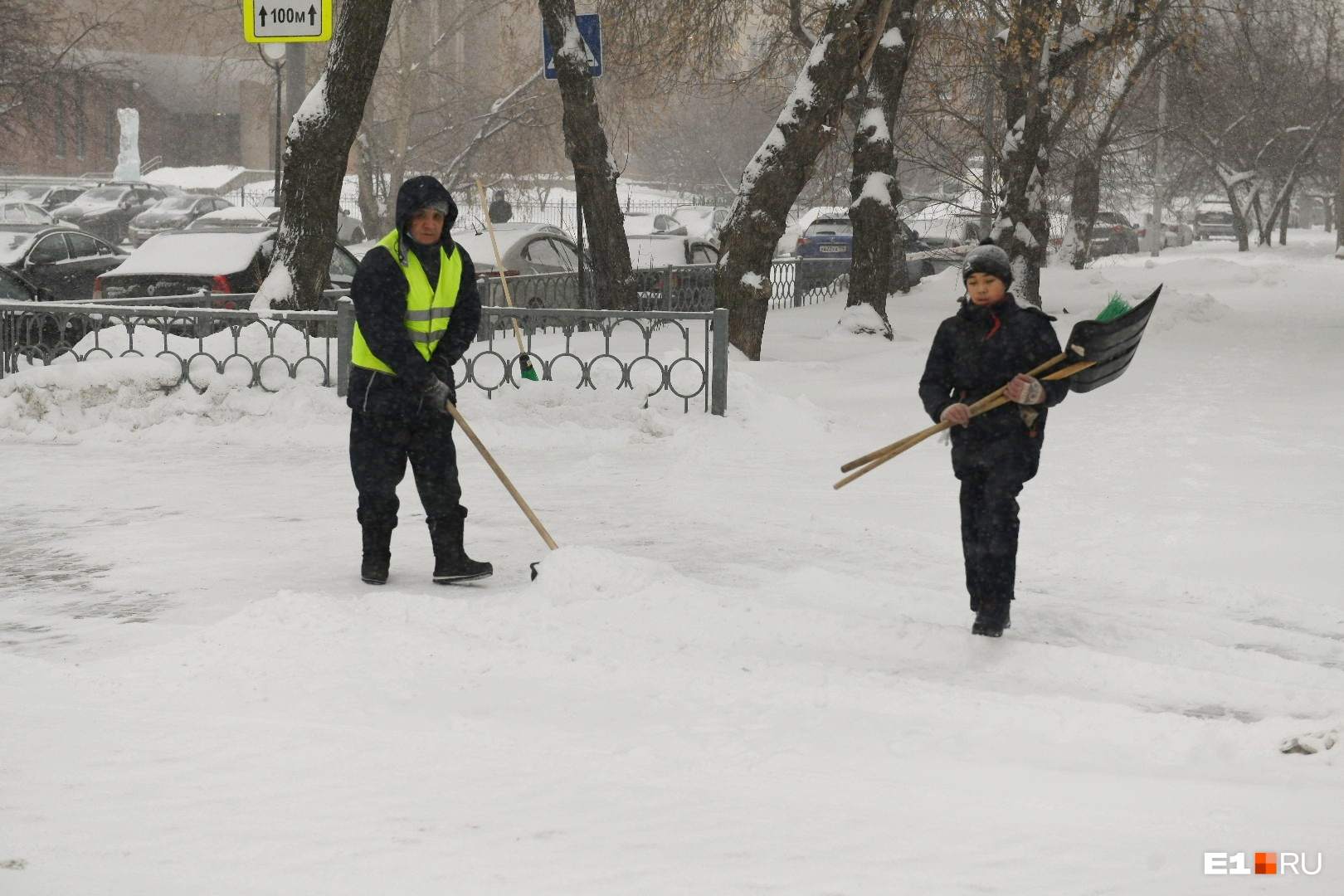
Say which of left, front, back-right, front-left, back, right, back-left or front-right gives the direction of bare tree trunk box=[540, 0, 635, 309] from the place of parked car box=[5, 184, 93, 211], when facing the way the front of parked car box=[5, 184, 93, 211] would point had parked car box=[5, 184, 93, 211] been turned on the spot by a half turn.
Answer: back-right

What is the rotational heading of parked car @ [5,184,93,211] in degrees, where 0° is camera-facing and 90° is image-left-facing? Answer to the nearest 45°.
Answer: approximately 45°

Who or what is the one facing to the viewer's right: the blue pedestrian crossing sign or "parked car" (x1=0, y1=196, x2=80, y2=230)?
the parked car

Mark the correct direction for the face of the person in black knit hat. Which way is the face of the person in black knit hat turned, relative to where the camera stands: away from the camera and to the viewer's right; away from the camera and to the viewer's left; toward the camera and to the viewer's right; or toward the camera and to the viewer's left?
toward the camera and to the viewer's left

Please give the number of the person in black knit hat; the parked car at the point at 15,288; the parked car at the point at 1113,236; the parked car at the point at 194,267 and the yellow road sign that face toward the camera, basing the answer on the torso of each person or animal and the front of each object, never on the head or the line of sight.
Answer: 2

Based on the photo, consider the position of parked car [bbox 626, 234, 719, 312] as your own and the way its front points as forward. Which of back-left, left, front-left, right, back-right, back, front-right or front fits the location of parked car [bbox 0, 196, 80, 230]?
left

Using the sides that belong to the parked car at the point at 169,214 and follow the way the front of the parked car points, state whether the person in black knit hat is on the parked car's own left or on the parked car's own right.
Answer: on the parked car's own left

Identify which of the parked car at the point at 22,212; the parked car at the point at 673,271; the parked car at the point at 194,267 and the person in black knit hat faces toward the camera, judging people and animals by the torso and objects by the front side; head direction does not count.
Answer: the person in black knit hat

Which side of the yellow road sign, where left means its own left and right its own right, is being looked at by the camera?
front

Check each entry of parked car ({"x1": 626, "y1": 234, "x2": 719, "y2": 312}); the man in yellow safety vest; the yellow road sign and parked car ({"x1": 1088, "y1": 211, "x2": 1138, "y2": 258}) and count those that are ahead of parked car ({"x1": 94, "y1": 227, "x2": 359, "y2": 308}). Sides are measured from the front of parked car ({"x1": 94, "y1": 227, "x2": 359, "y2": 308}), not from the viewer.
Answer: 2

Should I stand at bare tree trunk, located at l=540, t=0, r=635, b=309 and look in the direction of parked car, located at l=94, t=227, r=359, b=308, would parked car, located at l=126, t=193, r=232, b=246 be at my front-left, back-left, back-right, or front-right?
front-right

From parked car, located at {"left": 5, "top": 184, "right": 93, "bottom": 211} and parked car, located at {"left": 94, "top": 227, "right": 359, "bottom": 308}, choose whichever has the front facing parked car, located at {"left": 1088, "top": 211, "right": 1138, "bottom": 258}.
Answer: parked car, located at {"left": 94, "top": 227, "right": 359, "bottom": 308}

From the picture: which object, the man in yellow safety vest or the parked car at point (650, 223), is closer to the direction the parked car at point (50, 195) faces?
the man in yellow safety vest

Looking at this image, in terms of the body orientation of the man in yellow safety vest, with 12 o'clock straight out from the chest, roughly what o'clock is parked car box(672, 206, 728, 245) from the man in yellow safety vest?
The parked car is roughly at 8 o'clock from the man in yellow safety vest.

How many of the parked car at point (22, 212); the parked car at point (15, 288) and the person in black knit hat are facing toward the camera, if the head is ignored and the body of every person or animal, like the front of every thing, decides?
1
